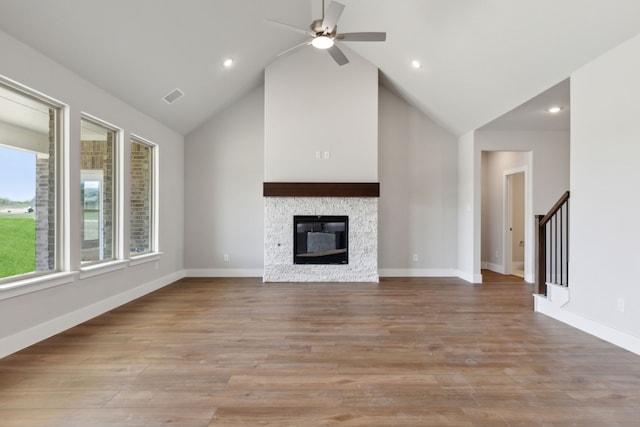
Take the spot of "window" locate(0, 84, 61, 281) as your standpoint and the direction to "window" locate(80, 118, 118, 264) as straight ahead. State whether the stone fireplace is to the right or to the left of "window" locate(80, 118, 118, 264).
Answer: right

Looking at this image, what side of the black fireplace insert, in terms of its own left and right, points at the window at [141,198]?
right

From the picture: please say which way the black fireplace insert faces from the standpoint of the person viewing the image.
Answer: facing the viewer

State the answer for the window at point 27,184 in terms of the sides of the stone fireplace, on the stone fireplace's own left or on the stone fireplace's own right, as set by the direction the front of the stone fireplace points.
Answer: on the stone fireplace's own right

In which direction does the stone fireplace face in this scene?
toward the camera

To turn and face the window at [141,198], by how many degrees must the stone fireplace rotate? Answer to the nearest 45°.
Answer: approximately 90° to its right

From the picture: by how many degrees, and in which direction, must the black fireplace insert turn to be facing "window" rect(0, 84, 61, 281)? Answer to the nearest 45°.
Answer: approximately 45° to its right

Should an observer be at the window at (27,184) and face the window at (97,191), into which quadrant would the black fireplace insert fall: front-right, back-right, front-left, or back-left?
front-right

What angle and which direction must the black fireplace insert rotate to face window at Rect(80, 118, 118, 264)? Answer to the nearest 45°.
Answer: approximately 45° to its right

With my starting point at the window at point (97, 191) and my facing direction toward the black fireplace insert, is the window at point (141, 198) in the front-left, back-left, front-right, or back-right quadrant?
front-left
